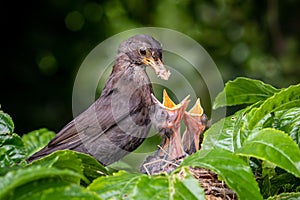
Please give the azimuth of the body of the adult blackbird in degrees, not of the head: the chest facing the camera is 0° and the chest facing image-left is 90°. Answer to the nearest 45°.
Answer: approximately 270°

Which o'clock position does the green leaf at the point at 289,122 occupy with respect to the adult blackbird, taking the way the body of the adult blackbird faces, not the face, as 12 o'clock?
The green leaf is roughly at 12 o'clock from the adult blackbird.

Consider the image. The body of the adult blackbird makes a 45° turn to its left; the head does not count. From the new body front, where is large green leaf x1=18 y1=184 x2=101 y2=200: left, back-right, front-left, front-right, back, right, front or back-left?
back-right

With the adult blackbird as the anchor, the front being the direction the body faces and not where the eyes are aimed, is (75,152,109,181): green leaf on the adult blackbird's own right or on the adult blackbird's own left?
on the adult blackbird's own right
